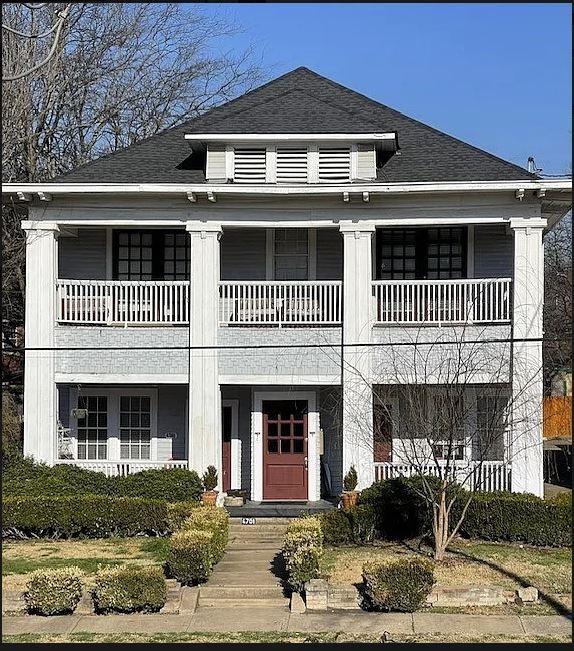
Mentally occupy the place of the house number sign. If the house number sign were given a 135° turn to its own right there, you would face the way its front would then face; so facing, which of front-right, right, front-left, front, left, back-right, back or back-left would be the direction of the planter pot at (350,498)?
back-right

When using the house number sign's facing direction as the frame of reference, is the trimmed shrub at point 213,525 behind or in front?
in front

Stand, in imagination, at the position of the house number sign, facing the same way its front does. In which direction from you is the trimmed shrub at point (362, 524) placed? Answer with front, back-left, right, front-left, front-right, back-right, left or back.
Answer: front-left

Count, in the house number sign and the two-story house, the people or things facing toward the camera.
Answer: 2

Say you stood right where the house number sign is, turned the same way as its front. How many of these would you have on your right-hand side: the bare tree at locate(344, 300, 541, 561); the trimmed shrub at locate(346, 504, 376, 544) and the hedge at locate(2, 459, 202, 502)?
1

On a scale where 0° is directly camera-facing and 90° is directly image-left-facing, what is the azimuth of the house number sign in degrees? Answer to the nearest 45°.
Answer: approximately 0°

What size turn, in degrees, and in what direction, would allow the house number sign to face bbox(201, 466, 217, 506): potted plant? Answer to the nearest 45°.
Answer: approximately 135° to its right

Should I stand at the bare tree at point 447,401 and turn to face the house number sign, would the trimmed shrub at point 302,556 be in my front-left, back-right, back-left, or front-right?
front-left

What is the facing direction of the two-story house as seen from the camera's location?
facing the viewer

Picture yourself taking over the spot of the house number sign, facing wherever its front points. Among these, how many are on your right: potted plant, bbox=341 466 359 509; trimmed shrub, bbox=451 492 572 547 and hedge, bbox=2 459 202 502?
1
